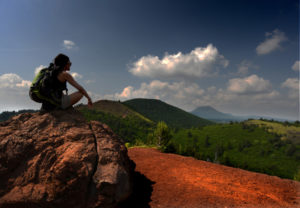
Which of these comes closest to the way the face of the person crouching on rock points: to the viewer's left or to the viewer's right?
to the viewer's right

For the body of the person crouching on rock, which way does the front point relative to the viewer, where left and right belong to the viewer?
facing away from the viewer and to the right of the viewer

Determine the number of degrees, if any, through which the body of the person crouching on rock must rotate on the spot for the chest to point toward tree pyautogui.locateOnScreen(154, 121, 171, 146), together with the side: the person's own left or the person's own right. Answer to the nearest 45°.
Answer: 0° — they already face it
